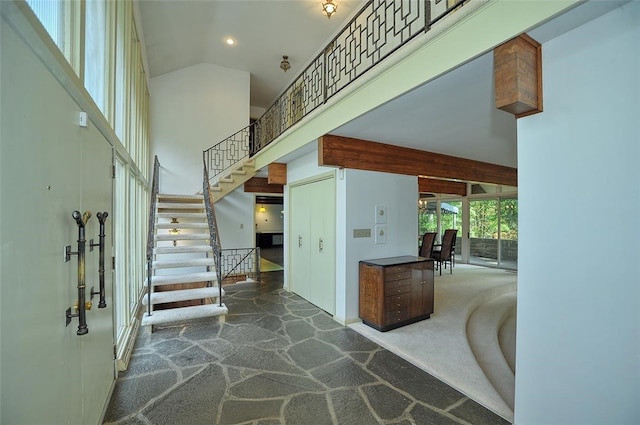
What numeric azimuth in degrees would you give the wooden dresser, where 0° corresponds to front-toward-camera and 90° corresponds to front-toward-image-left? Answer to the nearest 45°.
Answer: approximately 315°

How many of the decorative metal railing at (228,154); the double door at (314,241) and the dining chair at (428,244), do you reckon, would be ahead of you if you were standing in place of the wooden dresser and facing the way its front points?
0

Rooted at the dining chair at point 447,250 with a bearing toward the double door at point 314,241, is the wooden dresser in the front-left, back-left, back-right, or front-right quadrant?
front-left

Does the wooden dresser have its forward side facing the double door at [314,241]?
no

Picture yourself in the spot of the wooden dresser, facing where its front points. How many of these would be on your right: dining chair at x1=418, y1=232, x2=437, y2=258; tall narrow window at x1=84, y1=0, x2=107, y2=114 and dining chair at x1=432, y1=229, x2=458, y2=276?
1

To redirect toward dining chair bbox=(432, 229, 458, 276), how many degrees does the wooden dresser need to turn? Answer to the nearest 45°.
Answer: approximately 135° to its left

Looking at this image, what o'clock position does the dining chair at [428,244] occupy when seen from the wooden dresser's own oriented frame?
The dining chair is roughly at 8 o'clock from the wooden dresser.

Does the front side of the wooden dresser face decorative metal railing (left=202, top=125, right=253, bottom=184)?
no

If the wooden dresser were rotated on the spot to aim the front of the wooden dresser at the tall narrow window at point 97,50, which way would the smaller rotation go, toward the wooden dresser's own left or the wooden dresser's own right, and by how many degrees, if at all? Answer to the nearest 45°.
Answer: approximately 90° to the wooden dresser's own right
